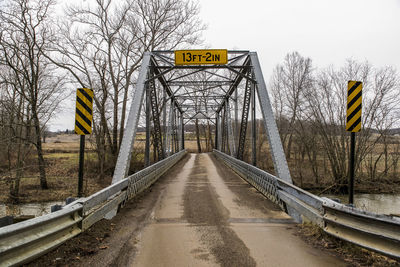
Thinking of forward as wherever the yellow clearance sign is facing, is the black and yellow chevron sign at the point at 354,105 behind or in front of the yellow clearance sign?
in front

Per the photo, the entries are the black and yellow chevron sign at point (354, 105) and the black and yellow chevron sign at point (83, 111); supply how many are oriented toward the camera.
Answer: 2

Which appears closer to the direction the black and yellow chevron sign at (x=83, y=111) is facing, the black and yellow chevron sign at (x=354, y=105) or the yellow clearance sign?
the black and yellow chevron sign

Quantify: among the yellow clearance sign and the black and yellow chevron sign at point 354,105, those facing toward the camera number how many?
2

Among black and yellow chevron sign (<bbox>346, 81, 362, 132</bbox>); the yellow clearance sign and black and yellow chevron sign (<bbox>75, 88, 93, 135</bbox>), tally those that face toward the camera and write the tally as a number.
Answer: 3

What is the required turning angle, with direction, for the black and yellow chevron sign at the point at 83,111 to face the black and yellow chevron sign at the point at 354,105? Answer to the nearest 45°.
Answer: approximately 45° to its left

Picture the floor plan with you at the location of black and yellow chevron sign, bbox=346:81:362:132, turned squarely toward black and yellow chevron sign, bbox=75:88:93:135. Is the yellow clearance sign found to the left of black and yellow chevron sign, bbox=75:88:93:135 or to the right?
right

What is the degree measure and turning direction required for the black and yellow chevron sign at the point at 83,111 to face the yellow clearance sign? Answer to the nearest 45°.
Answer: approximately 135° to its left

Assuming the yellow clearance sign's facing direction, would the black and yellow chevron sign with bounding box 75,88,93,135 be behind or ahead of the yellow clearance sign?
ahead

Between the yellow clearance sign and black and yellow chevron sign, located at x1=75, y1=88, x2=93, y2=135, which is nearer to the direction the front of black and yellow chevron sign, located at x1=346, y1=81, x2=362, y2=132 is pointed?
the black and yellow chevron sign

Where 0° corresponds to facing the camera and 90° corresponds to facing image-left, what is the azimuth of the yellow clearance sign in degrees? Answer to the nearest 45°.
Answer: approximately 0°

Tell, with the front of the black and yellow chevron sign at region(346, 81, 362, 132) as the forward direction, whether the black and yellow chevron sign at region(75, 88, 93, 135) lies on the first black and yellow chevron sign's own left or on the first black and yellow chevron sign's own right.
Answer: on the first black and yellow chevron sign's own right
